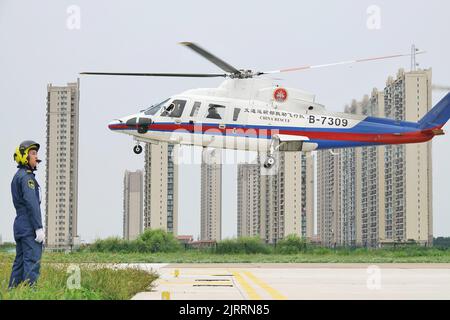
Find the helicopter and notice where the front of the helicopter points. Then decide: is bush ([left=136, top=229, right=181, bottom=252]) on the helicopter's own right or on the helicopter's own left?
on the helicopter's own right

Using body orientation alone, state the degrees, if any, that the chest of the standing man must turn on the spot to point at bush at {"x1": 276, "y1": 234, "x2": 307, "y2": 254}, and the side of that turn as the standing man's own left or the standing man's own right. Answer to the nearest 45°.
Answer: approximately 45° to the standing man's own left

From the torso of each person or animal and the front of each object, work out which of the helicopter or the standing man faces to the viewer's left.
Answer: the helicopter

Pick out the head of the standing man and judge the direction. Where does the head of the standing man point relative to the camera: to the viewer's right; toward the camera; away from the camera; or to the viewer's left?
to the viewer's right

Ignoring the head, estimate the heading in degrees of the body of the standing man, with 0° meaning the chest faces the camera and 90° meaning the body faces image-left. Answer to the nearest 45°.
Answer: approximately 270°

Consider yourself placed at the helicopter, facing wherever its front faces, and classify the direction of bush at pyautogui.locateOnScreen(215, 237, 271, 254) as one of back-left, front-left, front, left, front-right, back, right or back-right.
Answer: right

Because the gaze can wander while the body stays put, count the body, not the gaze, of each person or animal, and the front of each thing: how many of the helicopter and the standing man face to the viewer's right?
1

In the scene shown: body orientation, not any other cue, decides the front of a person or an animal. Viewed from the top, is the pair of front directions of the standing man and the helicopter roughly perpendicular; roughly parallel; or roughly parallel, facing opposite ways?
roughly parallel, facing opposite ways

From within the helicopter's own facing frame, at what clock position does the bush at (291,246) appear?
The bush is roughly at 3 o'clock from the helicopter.

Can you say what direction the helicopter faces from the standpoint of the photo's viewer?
facing to the left of the viewer

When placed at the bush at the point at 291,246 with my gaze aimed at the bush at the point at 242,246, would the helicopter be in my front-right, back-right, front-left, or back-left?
front-left

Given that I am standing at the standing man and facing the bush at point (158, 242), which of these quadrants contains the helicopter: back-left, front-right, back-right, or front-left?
front-right
